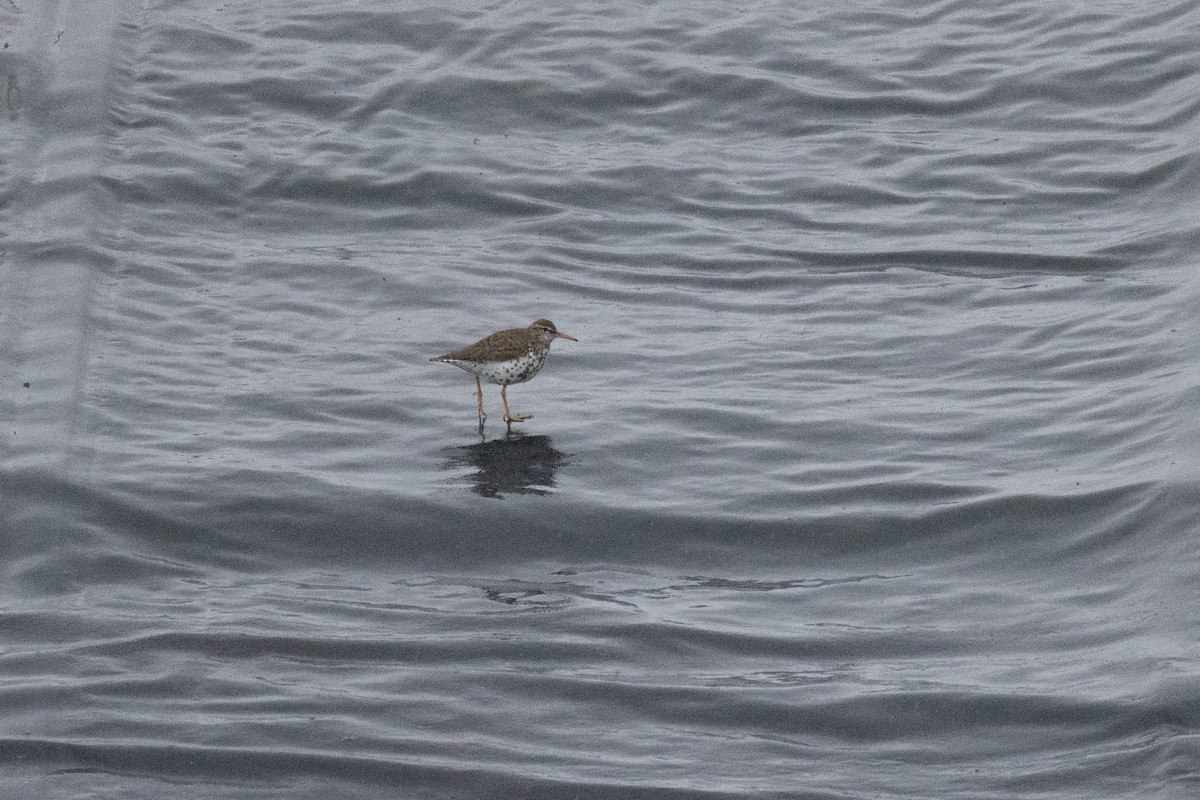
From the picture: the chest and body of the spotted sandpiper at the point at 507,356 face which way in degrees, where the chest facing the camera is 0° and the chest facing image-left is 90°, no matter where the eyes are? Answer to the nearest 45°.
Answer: approximately 270°
